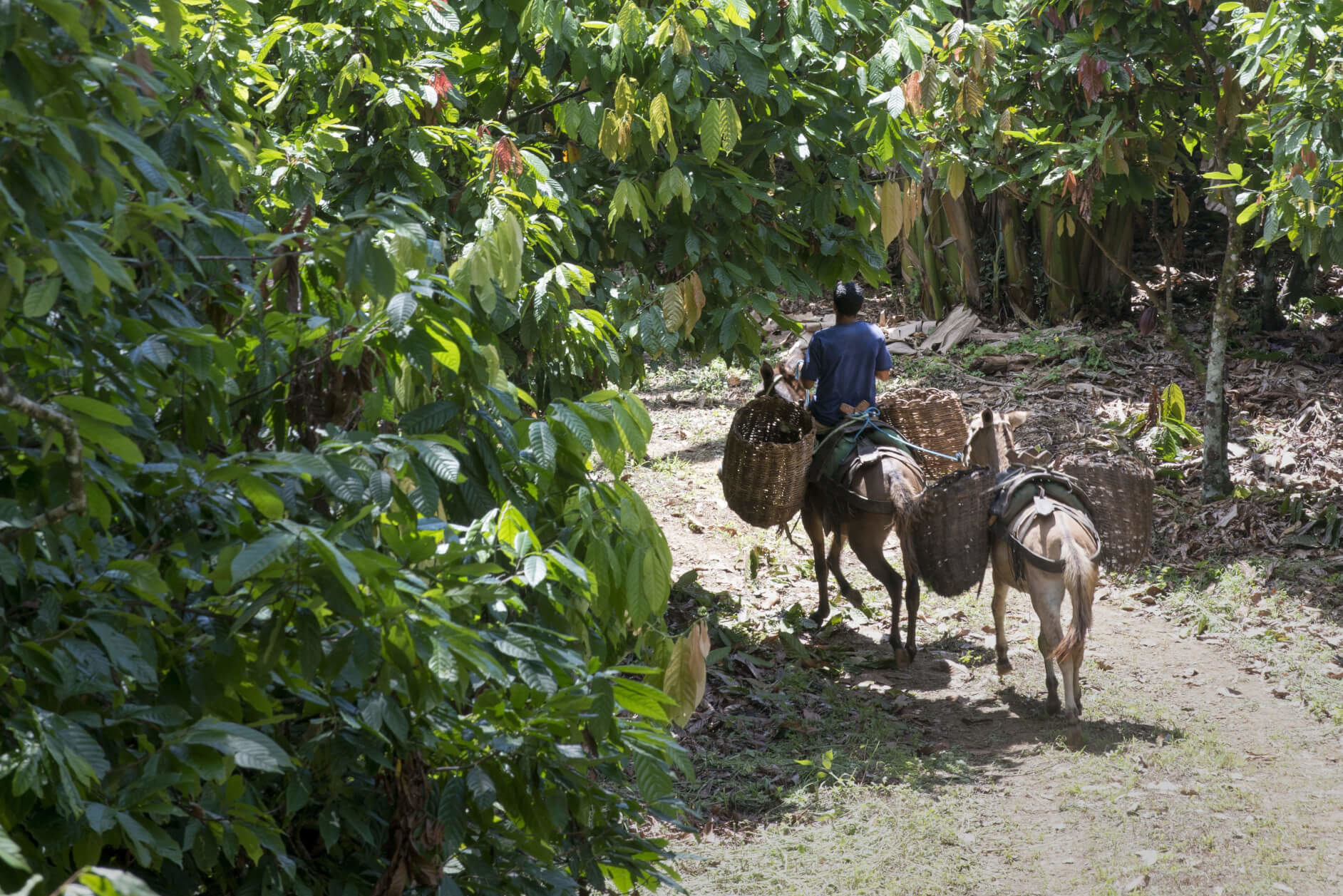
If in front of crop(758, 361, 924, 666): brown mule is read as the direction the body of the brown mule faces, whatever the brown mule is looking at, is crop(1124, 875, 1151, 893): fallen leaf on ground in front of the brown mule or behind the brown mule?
behind

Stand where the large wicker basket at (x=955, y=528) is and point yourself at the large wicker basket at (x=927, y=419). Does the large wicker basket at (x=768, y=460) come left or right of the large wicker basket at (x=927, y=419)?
left

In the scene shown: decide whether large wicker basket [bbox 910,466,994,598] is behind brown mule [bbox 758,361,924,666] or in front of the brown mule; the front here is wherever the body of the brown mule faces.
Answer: behind

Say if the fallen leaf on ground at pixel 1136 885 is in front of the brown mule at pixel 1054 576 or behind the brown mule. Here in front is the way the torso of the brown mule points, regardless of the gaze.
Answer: behind

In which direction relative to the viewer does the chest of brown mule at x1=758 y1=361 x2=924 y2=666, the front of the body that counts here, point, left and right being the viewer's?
facing away from the viewer and to the left of the viewer

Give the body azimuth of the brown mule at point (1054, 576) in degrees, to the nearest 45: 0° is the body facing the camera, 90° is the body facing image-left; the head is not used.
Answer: approximately 135°

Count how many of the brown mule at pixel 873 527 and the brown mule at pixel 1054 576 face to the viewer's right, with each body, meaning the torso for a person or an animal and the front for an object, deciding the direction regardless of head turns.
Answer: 0

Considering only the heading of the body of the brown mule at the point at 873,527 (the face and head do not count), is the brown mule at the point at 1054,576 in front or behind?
behind

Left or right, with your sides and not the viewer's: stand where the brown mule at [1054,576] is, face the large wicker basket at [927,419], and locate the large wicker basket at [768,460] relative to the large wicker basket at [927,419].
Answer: left
